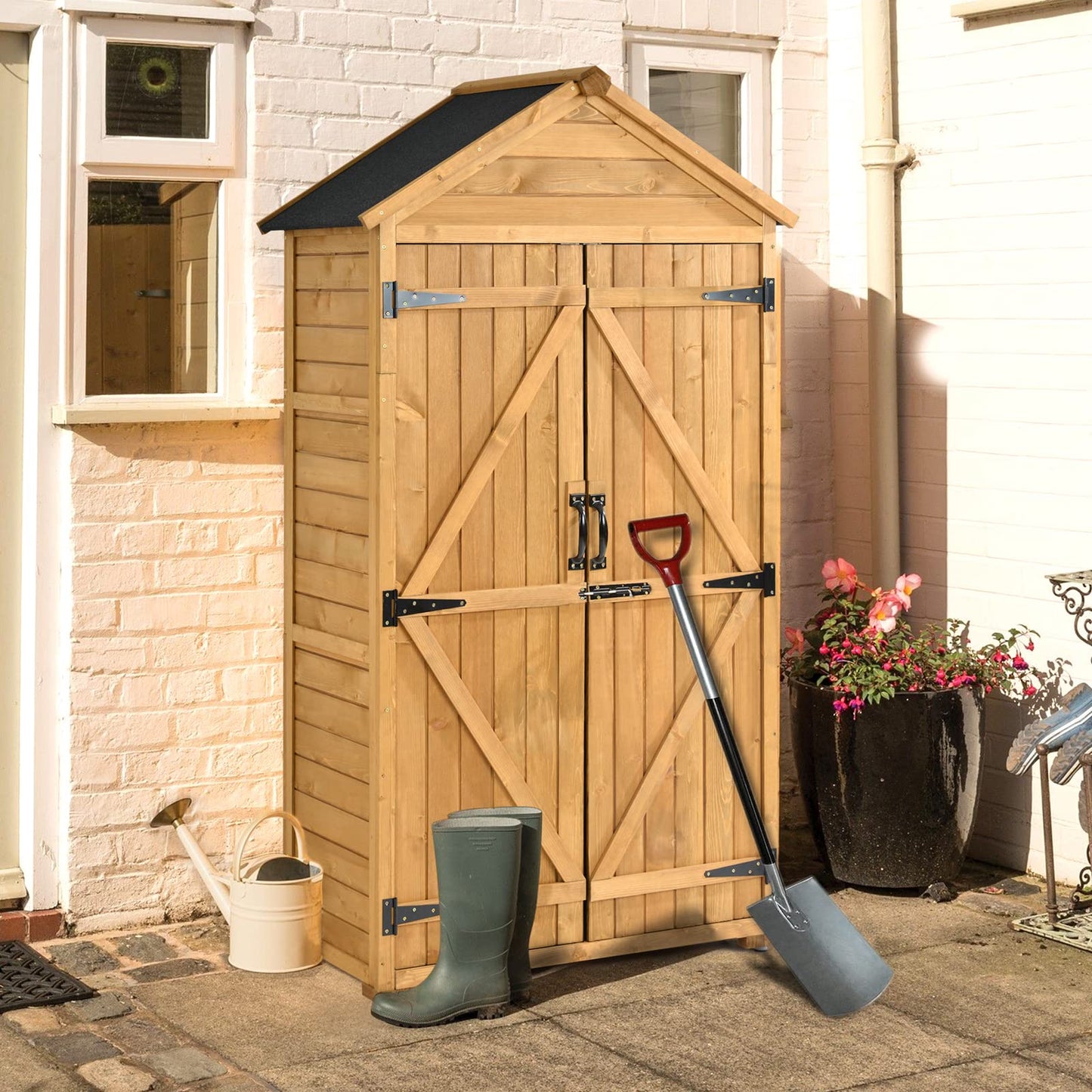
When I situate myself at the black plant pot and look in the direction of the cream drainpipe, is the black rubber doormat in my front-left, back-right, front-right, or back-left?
back-left

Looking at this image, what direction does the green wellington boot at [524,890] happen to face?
to the viewer's left

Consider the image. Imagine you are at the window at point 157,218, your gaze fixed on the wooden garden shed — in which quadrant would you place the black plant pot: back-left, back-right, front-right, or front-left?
front-left

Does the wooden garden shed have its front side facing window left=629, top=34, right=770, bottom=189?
no

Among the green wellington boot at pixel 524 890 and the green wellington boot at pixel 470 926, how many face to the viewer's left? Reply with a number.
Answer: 2

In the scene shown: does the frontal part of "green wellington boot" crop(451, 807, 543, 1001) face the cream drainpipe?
no

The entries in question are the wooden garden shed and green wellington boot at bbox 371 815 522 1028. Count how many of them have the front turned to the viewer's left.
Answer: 1

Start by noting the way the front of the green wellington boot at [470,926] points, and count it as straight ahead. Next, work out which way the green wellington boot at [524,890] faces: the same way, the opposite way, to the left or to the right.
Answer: the same way

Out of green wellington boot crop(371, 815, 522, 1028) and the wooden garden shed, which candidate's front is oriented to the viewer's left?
the green wellington boot

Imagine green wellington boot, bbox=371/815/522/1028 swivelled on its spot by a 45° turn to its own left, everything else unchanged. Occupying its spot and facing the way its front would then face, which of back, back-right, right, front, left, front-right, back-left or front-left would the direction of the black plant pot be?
back

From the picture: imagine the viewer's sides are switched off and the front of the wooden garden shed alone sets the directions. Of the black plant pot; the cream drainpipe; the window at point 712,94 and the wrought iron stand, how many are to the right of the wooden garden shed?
0

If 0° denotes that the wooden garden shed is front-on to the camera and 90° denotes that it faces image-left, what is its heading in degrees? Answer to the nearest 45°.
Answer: approximately 315°

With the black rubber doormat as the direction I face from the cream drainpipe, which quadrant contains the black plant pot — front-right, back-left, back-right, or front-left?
front-left

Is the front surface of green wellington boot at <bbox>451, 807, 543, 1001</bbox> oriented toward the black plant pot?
no

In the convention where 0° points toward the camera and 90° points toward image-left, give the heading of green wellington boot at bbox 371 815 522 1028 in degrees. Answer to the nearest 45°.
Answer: approximately 90°
